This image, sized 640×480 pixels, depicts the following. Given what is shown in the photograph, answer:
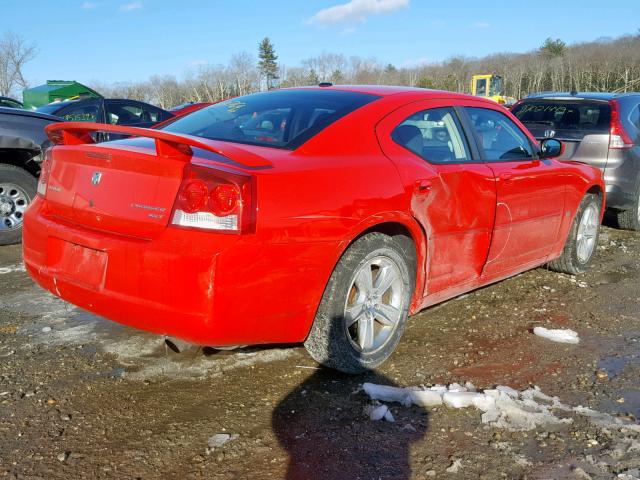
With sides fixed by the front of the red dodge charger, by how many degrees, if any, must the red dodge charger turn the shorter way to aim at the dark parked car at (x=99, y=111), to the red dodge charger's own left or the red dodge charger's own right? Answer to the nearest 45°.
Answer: approximately 90° to the red dodge charger's own left

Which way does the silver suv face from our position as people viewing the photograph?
facing away from the viewer and to the right of the viewer

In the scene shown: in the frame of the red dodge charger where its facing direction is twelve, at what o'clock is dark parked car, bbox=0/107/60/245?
The dark parked car is roughly at 9 o'clock from the red dodge charger.

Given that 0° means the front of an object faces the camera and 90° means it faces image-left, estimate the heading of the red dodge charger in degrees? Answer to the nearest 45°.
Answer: approximately 225°

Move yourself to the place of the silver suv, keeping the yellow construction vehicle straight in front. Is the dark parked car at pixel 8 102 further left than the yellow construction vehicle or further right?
left

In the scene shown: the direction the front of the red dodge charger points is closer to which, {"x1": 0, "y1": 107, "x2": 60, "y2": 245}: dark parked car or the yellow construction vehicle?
the yellow construction vehicle

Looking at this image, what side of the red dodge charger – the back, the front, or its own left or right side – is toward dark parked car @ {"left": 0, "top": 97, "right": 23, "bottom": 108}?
left

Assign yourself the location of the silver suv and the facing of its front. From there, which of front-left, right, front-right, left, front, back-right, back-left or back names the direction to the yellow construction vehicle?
front-left

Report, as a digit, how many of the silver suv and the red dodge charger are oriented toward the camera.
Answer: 0

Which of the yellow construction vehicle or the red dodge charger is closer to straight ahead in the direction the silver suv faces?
the yellow construction vehicle

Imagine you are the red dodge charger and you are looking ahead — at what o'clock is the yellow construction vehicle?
The yellow construction vehicle is roughly at 11 o'clock from the red dodge charger.

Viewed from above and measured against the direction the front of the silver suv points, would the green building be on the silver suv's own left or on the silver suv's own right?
on the silver suv's own left

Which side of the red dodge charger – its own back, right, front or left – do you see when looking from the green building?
left
